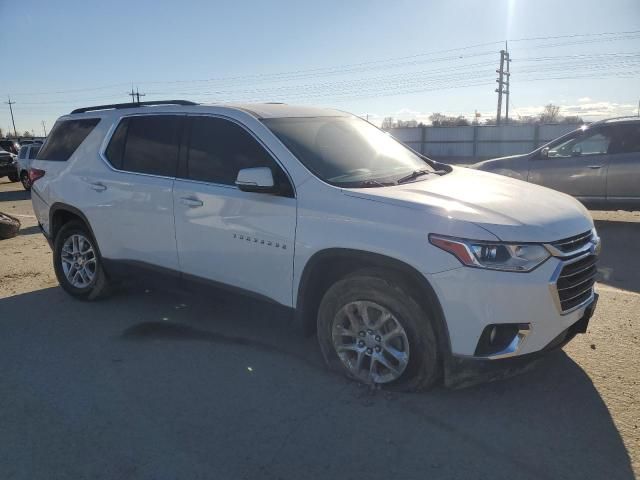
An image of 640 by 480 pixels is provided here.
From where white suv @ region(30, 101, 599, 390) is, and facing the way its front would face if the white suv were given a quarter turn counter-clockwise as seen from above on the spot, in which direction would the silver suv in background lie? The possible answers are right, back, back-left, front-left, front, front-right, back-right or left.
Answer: front

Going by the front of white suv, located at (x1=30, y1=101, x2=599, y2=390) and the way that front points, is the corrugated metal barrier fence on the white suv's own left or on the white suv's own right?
on the white suv's own left

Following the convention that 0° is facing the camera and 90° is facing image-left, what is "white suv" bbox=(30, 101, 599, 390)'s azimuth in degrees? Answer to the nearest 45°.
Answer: approximately 315°

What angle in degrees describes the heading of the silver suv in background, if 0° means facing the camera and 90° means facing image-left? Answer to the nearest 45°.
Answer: approximately 90°

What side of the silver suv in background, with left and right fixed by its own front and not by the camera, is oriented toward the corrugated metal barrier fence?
right
